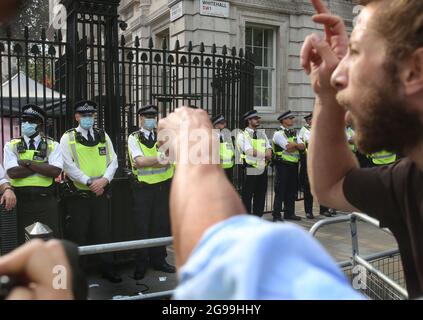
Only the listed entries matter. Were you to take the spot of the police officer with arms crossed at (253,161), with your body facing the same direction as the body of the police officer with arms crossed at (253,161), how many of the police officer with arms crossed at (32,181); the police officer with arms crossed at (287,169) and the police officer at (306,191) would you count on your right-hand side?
1

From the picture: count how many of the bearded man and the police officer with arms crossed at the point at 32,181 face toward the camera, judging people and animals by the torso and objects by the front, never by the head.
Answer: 1

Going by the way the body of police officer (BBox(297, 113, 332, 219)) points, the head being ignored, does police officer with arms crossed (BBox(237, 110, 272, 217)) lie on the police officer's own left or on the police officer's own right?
on the police officer's own right

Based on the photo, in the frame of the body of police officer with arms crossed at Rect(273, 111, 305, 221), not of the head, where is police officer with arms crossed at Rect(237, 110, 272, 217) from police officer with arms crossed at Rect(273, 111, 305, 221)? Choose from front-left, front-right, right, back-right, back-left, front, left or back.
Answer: right

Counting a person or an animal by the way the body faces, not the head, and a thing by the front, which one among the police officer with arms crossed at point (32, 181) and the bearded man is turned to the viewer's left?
the bearded man

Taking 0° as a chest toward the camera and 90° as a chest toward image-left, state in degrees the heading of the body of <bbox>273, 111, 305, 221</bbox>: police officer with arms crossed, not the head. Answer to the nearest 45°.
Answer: approximately 315°

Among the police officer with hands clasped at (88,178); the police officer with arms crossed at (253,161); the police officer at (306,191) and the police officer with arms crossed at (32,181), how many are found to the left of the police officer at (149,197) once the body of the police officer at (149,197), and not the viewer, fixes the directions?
2

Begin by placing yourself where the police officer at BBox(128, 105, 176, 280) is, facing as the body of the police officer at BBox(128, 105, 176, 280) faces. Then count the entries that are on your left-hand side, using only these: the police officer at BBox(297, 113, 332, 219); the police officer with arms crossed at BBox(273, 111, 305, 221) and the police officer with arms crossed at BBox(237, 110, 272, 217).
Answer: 3

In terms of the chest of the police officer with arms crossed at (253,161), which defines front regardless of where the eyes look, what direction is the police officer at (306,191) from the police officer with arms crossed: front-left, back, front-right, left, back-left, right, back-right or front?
left

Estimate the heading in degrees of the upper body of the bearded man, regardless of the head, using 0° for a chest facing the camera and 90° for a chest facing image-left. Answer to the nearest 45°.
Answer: approximately 90°
